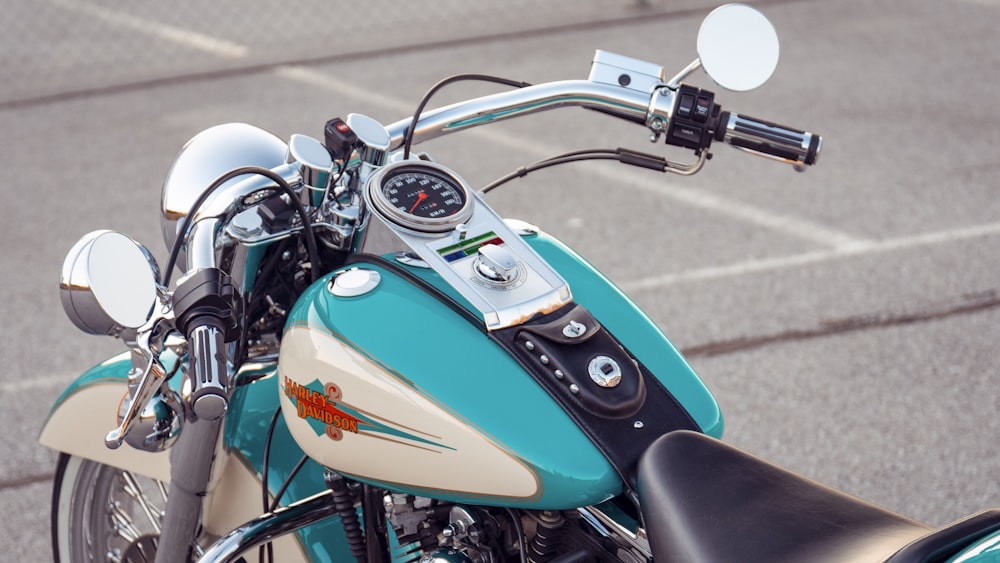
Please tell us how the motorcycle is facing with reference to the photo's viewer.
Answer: facing away from the viewer and to the left of the viewer
